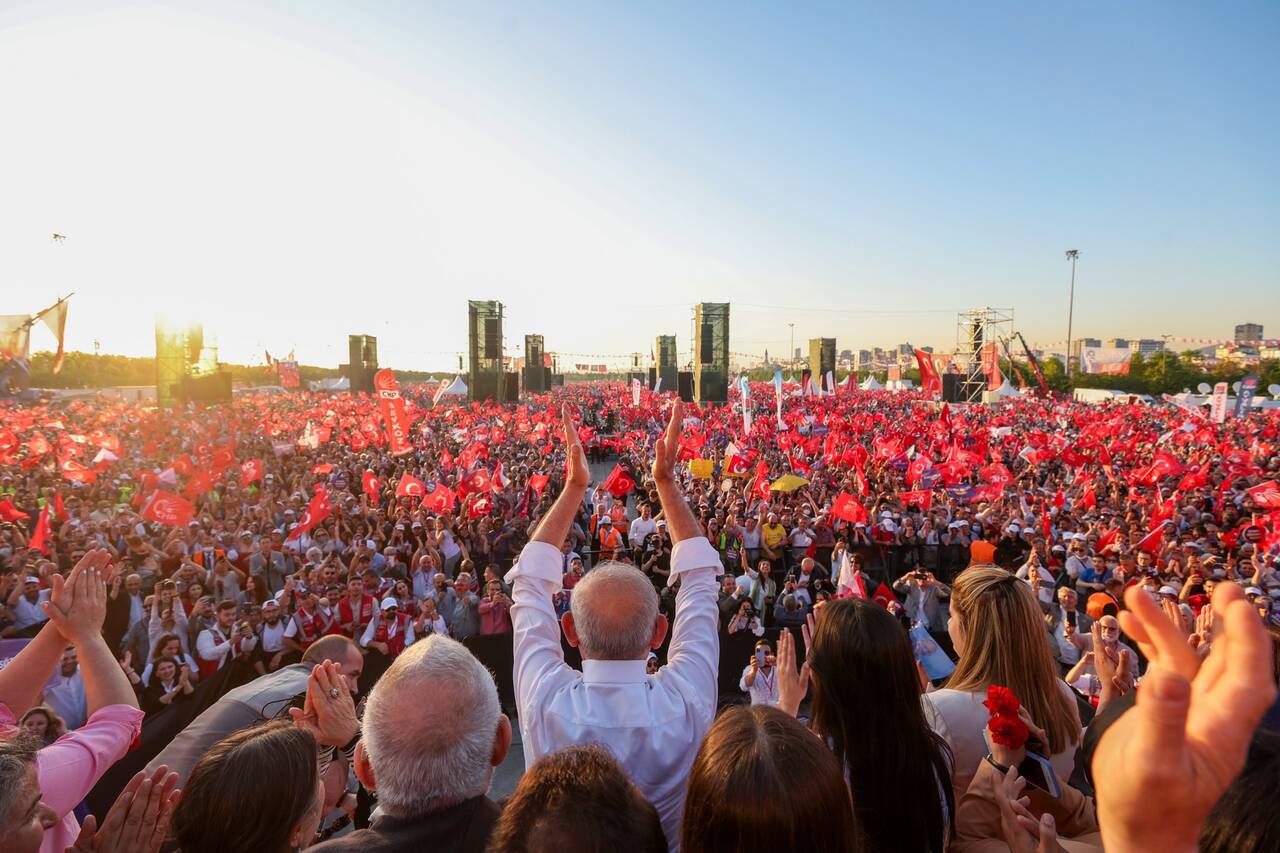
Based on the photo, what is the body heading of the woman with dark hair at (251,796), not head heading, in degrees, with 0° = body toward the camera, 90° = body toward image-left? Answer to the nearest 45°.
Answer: approximately 225°

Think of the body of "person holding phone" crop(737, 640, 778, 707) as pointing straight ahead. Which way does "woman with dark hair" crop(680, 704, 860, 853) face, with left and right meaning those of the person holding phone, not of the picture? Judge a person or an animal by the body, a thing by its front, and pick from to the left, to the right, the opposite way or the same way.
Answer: the opposite way

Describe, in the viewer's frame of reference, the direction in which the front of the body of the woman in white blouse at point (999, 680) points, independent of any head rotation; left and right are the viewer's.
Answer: facing away from the viewer and to the left of the viewer

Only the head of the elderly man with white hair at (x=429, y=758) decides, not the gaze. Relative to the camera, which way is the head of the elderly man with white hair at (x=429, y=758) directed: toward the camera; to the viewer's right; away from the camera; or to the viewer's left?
away from the camera

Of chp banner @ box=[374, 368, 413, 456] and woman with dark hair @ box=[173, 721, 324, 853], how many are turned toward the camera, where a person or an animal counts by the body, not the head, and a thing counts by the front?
1

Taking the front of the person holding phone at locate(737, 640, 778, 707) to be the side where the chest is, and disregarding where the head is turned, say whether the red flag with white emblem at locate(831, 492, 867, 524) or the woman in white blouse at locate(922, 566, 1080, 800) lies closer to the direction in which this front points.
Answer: the woman in white blouse

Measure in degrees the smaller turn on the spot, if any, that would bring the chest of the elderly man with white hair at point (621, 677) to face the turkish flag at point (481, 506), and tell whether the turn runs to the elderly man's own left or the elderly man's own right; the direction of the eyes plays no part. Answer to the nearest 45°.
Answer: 0° — they already face it

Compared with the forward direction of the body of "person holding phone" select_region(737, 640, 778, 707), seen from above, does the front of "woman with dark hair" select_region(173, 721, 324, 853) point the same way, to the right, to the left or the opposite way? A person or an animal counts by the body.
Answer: the opposite way

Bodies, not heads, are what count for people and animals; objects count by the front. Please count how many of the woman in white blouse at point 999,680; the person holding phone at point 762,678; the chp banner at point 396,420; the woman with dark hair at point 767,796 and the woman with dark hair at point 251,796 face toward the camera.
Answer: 2

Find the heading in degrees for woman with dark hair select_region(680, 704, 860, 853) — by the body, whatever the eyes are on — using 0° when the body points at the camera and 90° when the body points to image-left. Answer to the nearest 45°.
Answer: approximately 180°

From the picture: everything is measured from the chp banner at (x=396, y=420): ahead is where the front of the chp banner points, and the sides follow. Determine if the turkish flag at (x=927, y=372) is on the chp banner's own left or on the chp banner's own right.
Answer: on the chp banner's own left

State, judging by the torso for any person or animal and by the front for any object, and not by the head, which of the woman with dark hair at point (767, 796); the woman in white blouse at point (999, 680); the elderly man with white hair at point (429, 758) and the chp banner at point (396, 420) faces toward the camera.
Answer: the chp banner

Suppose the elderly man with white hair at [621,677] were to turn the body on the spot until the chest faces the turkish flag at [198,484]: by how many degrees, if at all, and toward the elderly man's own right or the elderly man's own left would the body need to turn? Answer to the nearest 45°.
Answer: approximately 45° to the elderly man's own left

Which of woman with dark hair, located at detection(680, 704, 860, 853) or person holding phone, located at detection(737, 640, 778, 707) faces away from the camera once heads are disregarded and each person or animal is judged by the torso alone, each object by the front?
the woman with dark hair

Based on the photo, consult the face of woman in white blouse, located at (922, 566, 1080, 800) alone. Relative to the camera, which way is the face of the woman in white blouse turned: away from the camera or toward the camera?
away from the camera

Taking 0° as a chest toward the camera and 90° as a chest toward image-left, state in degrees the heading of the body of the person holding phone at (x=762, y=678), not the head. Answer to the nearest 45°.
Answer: approximately 0°

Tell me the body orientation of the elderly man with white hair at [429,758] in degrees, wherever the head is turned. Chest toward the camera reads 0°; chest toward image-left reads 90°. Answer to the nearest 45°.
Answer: approximately 180°
